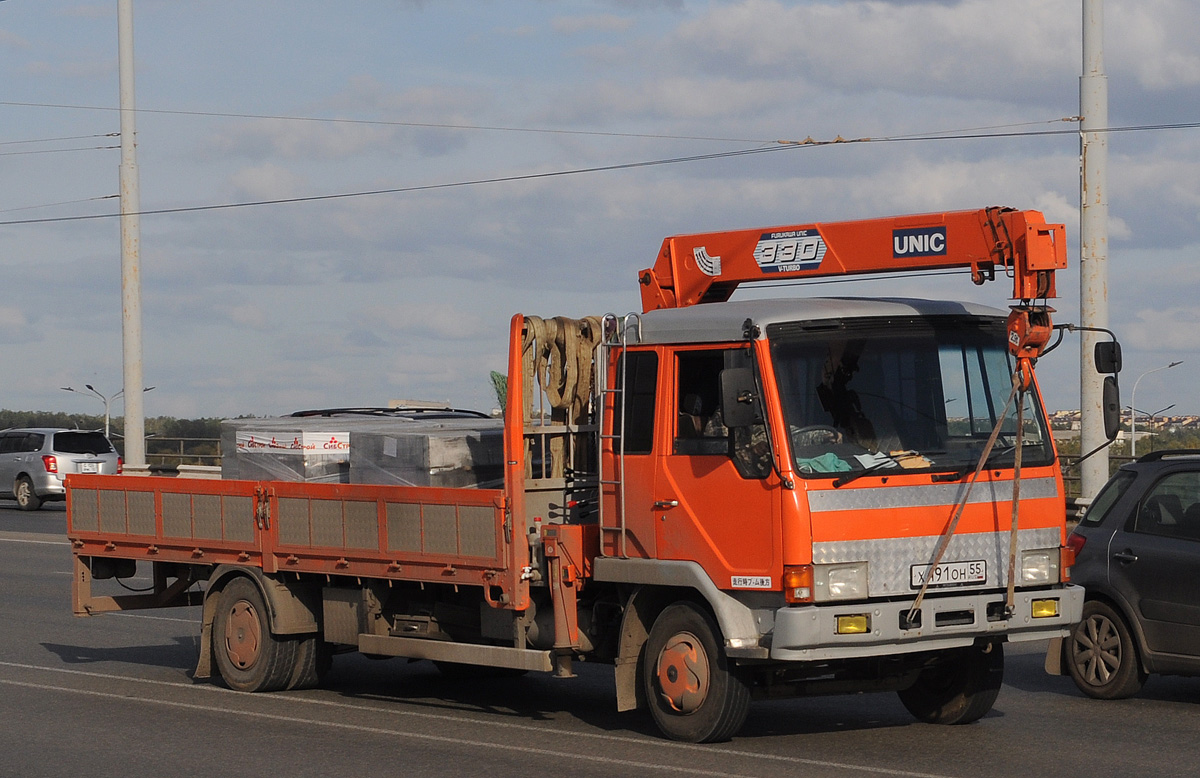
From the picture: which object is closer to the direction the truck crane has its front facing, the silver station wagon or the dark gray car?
the dark gray car

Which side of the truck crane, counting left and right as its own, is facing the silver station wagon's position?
back

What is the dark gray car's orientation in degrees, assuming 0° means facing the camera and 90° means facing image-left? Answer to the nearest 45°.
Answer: approximately 315°

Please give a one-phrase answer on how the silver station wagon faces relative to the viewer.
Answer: facing away from the viewer and to the left of the viewer

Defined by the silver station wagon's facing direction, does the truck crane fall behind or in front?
behind

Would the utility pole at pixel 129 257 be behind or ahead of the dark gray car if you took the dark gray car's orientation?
behind

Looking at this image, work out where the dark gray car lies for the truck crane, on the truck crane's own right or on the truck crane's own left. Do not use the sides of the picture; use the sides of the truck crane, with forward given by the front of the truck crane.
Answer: on the truck crane's own left

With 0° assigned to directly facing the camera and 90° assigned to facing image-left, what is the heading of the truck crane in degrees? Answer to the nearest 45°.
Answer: approximately 315°

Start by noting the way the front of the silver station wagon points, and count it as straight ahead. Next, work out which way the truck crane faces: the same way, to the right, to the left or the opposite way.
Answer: the opposite way
